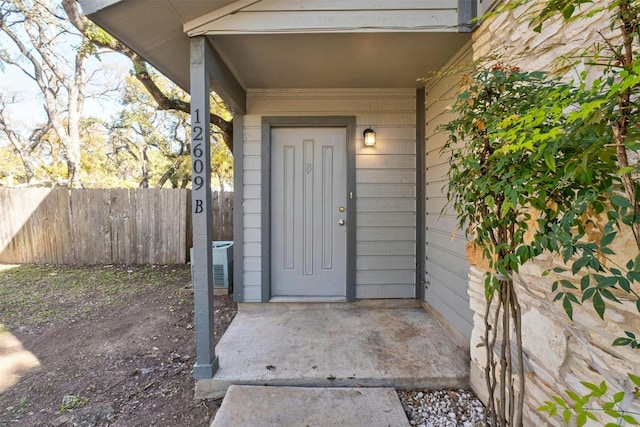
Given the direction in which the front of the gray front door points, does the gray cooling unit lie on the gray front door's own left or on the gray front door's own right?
on the gray front door's own right

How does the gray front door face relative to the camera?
toward the camera
